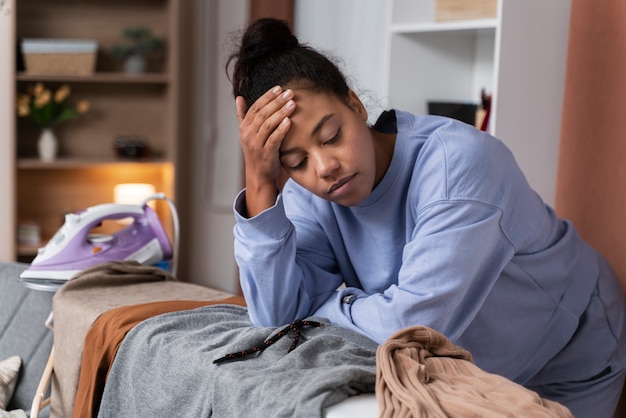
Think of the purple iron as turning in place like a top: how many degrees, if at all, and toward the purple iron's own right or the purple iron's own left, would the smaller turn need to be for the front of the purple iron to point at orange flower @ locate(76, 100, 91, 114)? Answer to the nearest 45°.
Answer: approximately 90° to the purple iron's own right

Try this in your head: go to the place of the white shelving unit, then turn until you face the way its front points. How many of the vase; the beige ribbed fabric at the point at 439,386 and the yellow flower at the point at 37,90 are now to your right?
2

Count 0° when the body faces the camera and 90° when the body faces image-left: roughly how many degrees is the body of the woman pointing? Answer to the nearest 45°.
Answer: approximately 45°

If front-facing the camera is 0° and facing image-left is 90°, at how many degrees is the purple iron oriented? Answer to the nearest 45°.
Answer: approximately 90°

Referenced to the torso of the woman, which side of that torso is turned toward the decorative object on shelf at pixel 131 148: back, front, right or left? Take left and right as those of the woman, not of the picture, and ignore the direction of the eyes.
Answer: right

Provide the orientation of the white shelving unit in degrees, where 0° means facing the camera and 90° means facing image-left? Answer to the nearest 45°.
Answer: approximately 45°

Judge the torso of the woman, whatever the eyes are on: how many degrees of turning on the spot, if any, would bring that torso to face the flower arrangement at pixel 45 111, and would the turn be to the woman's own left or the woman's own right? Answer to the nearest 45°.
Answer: approximately 90° to the woman's own right

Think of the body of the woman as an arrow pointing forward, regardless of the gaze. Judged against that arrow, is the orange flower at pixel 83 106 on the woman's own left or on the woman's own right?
on the woman's own right

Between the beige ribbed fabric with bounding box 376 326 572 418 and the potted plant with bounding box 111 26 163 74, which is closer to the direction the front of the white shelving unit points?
the beige ribbed fabric

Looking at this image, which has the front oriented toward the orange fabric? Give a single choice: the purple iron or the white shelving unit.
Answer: the white shelving unit

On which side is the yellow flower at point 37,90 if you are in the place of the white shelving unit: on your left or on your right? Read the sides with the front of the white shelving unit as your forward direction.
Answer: on your right

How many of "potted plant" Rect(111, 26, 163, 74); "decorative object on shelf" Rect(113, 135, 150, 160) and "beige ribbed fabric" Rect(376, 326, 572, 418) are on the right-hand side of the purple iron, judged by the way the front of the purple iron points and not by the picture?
2
